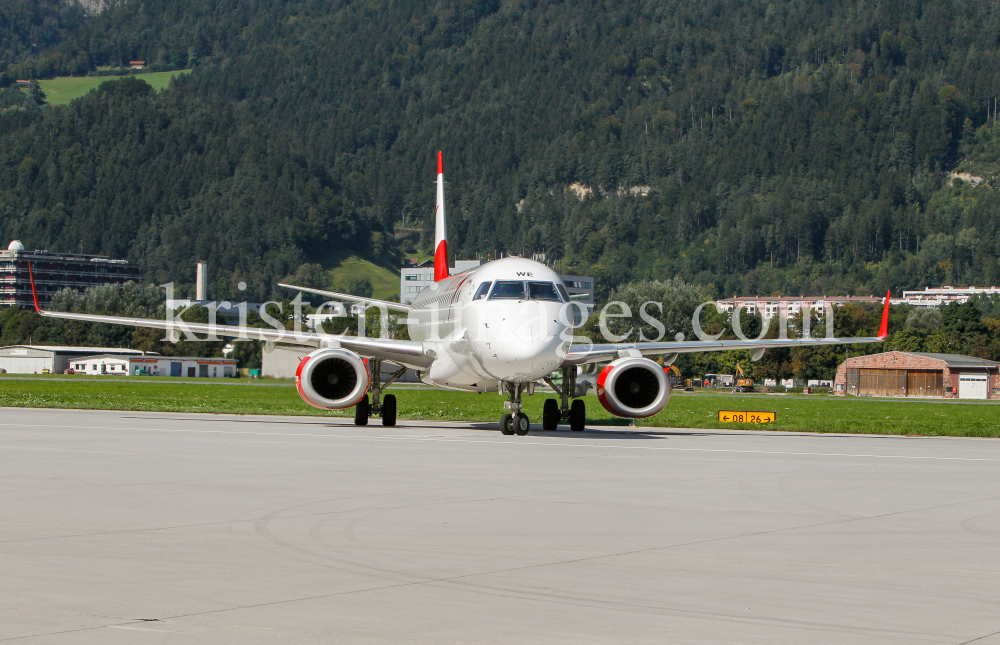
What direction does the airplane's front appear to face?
toward the camera
